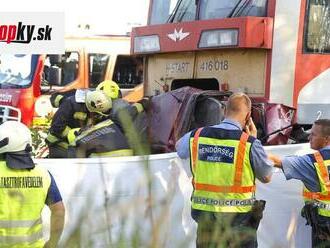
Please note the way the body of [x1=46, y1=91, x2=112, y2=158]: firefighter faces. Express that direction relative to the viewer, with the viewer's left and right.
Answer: facing to the right of the viewer

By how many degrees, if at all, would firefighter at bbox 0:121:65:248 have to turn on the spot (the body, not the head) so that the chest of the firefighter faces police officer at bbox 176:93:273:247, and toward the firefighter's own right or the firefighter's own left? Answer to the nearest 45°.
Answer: approximately 90° to the firefighter's own right

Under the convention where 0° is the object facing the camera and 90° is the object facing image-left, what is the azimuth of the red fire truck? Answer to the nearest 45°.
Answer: approximately 45°

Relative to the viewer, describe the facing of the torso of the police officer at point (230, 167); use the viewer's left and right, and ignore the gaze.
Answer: facing away from the viewer

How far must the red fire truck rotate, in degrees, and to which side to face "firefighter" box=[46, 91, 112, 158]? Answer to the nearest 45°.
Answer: approximately 45° to its left

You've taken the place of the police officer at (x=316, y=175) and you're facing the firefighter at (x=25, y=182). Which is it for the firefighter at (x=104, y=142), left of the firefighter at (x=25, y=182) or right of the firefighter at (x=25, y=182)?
right

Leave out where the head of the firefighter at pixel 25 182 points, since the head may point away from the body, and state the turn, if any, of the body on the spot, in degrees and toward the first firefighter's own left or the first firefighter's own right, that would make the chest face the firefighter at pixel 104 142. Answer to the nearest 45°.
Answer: approximately 45° to the first firefighter's own right

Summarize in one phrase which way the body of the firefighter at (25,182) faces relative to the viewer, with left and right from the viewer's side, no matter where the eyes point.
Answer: facing away from the viewer

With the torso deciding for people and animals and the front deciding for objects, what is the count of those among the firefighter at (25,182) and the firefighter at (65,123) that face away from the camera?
1

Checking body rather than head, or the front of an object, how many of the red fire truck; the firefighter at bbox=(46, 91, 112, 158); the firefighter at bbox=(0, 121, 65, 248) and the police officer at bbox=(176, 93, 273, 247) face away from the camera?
2

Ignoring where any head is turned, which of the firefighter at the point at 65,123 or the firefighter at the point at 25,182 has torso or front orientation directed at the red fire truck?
the firefighter at the point at 25,182
